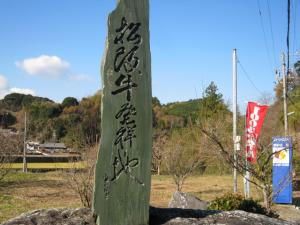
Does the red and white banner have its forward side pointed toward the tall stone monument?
yes

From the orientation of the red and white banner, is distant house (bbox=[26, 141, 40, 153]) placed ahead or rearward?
rearward

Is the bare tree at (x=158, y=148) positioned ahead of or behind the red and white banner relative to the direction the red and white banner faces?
behind

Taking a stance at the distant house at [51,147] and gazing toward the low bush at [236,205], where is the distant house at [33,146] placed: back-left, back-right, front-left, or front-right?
back-right

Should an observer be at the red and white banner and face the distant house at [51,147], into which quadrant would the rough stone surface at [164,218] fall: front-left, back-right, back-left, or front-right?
back-left

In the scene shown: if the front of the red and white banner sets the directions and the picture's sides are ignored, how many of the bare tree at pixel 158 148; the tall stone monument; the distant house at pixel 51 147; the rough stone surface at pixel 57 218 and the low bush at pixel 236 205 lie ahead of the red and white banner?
3

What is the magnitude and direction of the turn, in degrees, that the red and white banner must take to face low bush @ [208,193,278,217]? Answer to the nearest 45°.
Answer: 0° — it already faces it

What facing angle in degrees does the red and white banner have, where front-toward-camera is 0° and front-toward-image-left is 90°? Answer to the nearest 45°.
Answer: approximately 0°

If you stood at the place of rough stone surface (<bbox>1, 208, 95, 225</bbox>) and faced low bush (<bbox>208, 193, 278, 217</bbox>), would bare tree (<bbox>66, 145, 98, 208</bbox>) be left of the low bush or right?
left
